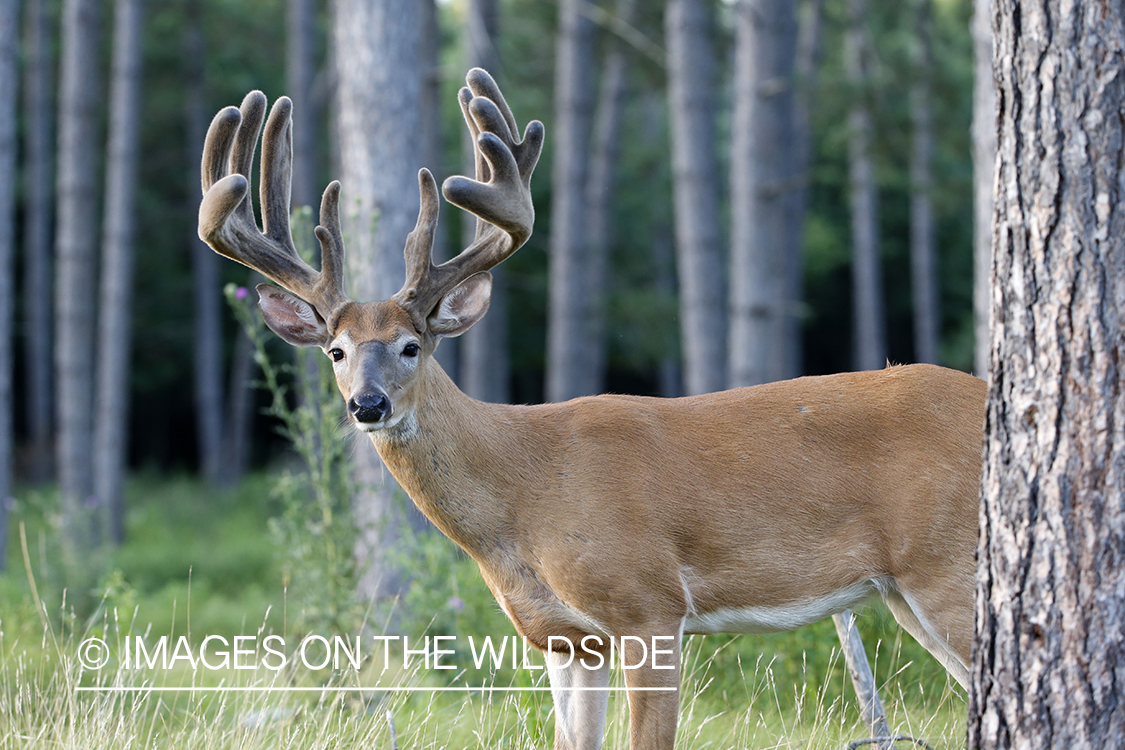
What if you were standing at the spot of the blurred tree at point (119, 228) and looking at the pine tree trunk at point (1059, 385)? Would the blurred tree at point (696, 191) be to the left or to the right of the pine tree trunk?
left

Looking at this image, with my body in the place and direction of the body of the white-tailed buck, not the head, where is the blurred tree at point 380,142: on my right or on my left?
on my right

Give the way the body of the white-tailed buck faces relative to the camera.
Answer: to the viewer's left

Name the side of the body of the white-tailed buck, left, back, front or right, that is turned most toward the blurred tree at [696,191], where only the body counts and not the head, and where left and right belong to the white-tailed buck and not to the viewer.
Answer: right

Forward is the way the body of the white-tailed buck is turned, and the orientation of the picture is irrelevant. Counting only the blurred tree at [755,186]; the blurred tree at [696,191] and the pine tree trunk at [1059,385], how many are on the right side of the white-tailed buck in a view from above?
2

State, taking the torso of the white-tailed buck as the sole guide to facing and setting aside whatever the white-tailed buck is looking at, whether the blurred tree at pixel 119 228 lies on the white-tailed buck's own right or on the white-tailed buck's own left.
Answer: on the white-tailed buck's own right

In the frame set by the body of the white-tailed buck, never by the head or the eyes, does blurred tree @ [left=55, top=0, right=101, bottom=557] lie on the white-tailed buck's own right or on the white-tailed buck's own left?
on the white-tailed buck's own right

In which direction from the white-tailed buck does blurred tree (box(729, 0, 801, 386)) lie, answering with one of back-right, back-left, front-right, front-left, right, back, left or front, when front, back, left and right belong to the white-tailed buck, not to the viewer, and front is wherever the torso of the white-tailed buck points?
right

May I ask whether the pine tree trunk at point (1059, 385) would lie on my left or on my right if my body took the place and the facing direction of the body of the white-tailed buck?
on my left
